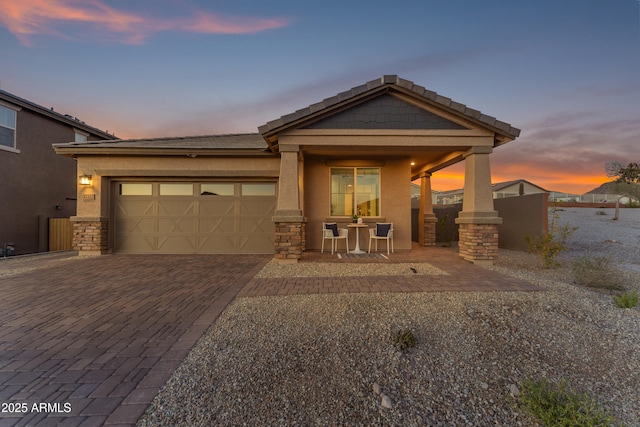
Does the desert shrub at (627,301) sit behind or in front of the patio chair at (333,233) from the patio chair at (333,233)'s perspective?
in front

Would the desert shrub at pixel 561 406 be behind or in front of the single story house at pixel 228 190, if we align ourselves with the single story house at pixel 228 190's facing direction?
in front

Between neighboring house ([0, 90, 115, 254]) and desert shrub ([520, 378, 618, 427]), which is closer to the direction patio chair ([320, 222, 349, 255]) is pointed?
the desert shrub

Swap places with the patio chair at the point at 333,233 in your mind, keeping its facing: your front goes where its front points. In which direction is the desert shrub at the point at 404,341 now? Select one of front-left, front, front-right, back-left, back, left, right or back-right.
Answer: front-right

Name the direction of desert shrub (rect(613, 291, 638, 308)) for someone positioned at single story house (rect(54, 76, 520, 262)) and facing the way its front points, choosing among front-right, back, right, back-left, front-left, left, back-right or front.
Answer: front-left

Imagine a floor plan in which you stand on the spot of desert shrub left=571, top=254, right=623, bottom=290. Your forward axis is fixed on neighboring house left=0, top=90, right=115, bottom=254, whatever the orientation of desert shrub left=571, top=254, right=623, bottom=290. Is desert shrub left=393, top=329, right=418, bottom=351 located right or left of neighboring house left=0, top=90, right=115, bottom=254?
left

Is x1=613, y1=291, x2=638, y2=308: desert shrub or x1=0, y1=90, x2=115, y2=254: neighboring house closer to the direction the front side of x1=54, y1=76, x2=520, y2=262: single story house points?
the desert shrub

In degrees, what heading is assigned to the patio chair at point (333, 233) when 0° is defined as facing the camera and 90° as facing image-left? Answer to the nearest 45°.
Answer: approximately 315°

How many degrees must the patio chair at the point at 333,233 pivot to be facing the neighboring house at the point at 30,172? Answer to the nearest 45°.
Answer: approximately 135° to its right

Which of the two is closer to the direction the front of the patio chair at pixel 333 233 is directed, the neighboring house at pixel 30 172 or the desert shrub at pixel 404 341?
the desert shrub

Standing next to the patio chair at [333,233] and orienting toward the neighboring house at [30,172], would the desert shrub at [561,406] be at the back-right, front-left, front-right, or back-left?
back-left

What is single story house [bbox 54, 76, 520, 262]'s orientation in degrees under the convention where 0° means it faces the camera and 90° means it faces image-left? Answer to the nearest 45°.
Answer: approximately 0°
